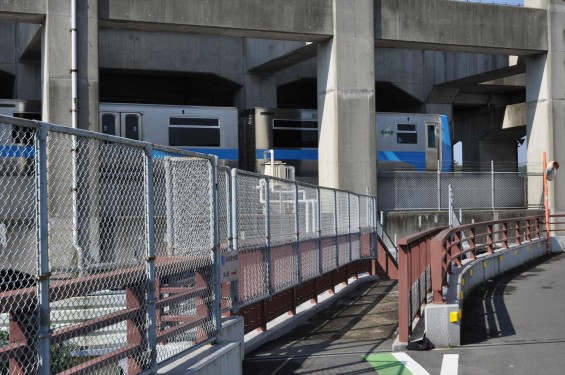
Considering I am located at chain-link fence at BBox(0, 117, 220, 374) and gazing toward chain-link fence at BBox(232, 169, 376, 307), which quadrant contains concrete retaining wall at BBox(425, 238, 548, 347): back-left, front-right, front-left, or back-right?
front-right

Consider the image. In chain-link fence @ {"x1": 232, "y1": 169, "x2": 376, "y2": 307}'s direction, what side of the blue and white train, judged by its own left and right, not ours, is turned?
right

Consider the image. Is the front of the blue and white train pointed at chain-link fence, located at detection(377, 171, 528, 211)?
yes

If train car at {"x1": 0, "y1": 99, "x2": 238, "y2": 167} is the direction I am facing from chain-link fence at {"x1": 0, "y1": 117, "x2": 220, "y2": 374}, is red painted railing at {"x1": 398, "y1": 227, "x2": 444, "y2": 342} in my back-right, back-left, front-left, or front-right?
front-right

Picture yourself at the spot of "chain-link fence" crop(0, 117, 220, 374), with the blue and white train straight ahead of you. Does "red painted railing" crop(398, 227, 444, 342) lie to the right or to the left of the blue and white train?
right

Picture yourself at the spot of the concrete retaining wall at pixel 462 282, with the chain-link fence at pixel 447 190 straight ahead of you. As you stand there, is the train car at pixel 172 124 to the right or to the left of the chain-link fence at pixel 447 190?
left

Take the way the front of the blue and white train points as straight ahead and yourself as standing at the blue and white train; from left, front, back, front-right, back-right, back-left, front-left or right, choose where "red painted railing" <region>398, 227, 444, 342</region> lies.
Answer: right

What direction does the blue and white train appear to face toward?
to the viewer's right

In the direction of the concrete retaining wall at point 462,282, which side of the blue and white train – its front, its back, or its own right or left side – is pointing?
right

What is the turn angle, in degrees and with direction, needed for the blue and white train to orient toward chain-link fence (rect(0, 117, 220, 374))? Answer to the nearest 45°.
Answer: approximately 90° to its right
